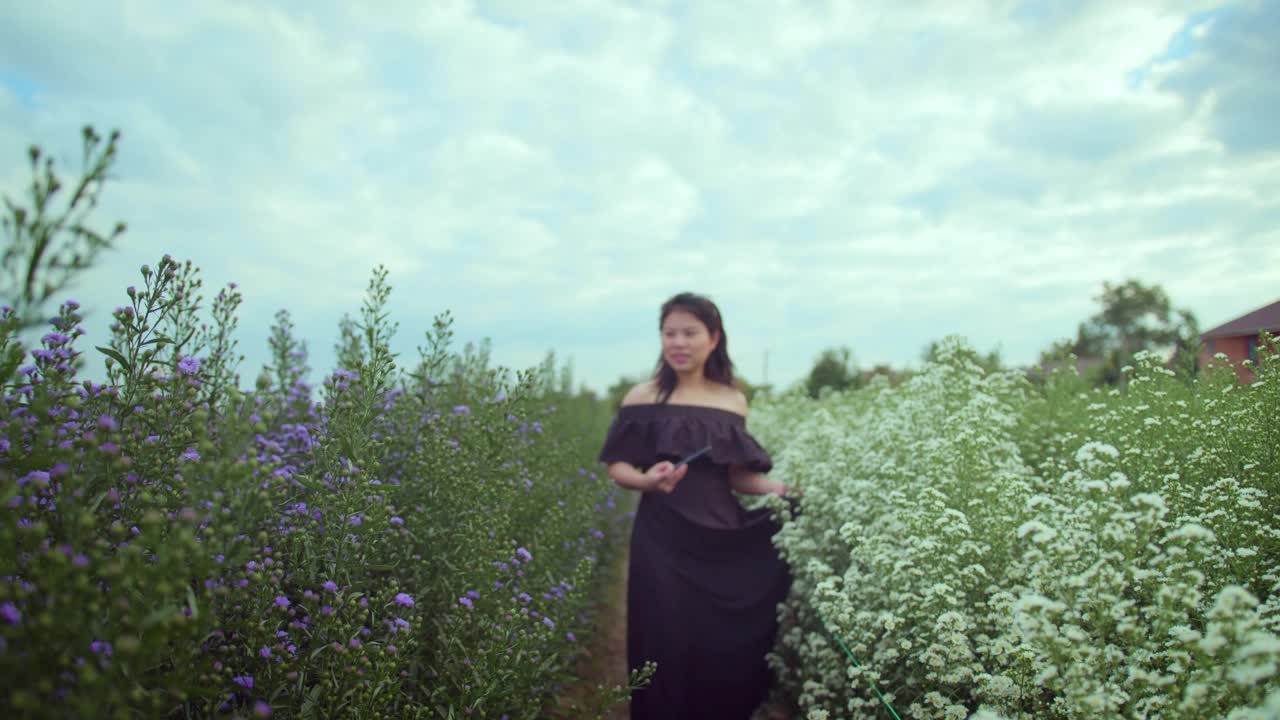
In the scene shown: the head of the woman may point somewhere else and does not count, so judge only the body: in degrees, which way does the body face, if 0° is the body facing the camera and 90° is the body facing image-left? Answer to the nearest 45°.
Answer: approximately 0°

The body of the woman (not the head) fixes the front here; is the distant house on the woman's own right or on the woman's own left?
on the woman's own left
